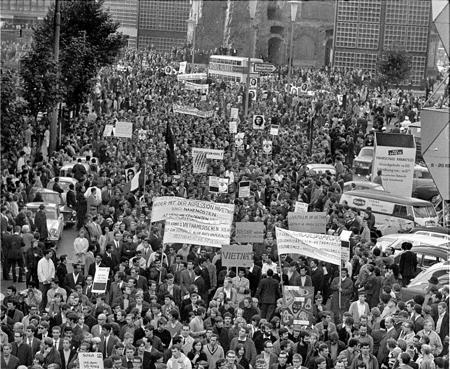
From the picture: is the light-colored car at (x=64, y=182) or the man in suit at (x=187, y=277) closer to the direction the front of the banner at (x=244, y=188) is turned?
the man in suit

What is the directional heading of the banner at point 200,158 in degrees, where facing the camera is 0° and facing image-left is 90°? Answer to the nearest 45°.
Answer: approximately 0°

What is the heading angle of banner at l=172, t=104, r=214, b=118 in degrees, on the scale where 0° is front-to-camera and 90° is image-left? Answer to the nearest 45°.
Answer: approximately 0°
